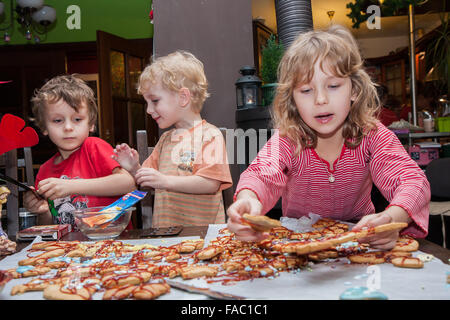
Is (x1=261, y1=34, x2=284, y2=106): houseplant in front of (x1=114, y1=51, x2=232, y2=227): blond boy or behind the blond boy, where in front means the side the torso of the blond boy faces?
behind

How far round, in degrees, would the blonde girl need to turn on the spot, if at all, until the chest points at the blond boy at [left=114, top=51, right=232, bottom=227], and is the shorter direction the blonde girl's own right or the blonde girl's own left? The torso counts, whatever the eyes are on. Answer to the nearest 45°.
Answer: approximately 135° to the blonde girl's own right

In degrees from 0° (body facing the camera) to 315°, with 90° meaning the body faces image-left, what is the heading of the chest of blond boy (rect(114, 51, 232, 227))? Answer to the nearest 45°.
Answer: approximately 45°

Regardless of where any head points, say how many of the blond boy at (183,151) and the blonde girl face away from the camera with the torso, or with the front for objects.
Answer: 0

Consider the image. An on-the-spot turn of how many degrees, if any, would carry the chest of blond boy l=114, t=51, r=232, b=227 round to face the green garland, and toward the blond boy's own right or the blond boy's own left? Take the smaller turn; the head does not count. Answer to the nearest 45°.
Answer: approximately 180°

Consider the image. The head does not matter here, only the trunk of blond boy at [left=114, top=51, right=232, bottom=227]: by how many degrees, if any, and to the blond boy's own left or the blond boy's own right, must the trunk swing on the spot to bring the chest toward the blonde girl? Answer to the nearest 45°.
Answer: approximately 90° to the blond boy's own left

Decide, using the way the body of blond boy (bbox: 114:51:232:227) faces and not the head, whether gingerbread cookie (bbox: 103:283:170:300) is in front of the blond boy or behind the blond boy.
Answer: in front

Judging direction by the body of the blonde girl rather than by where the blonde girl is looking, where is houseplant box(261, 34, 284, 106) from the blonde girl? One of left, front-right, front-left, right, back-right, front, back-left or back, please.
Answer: back
